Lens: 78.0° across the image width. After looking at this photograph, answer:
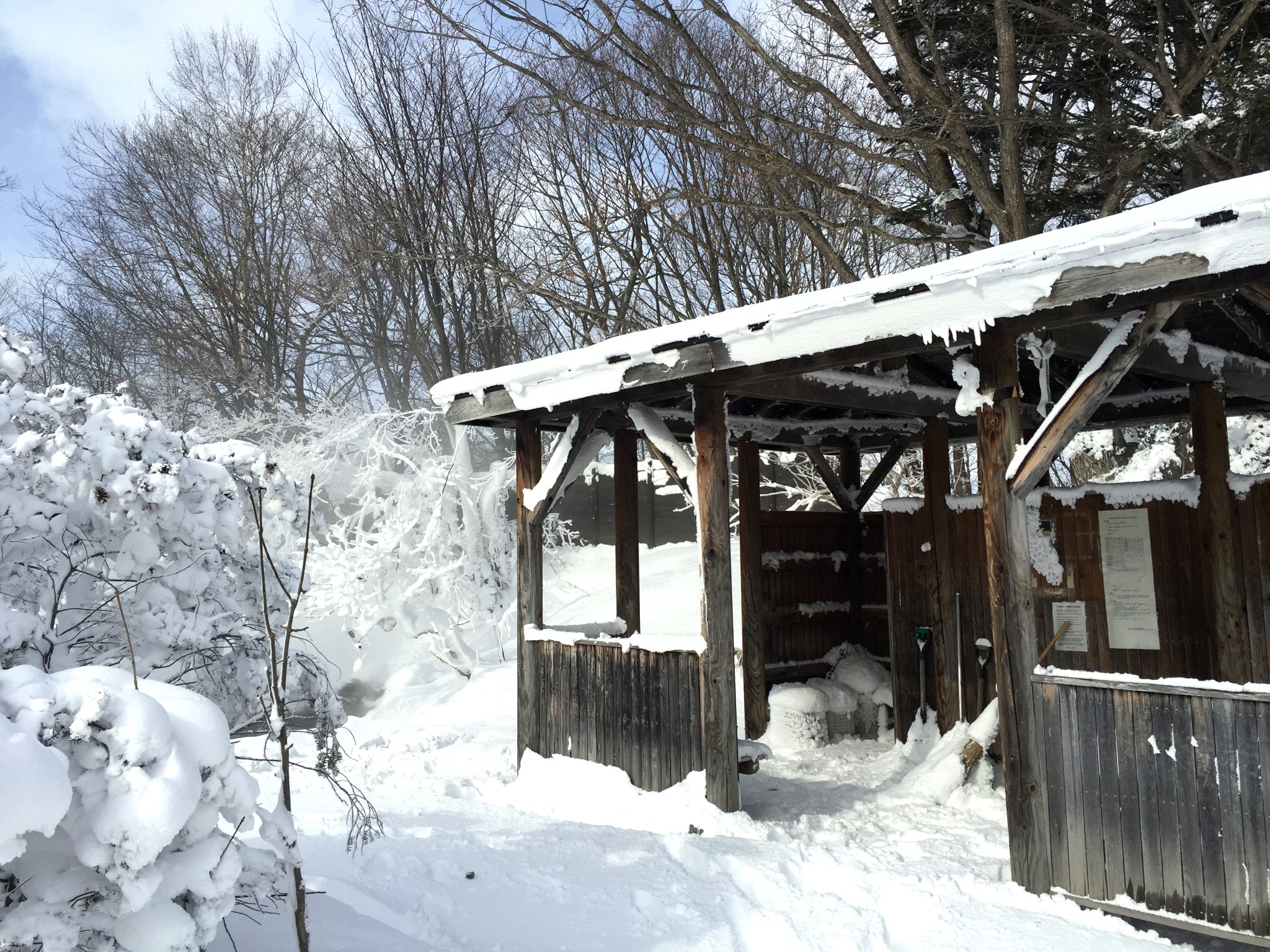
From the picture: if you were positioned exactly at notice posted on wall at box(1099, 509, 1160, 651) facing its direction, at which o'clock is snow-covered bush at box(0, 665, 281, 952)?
The snow-covered bush is roughly at 1 o'clock from the notice posted on wall.

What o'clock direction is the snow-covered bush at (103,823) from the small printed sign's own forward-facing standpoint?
The snow-covered bush is roughly at 1 o'clock from the small printed sign.

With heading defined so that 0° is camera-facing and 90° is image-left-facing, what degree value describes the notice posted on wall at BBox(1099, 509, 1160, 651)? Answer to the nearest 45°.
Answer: approximately 0°

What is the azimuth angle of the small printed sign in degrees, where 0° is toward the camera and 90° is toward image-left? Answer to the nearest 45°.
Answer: approximately 0°

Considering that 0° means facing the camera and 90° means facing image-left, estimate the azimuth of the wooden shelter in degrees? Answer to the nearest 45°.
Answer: approximately 45°
